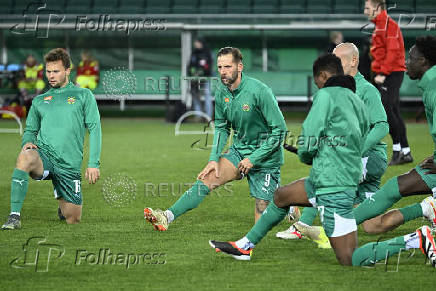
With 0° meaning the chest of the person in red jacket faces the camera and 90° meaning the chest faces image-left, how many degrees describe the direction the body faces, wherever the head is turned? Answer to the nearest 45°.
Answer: approximately 90°

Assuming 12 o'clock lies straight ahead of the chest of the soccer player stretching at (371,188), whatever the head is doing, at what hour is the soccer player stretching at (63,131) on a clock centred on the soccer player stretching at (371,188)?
the soccer player stretching at (63,131) is roughly at 12 o'clock from the soccer player stretching at (371,188).

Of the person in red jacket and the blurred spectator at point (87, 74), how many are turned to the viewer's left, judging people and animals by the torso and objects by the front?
1

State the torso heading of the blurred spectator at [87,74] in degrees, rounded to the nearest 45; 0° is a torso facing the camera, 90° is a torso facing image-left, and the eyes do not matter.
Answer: approximately 0°

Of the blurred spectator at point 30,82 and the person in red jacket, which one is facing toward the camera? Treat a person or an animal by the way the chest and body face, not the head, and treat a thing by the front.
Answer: the blurred spectator

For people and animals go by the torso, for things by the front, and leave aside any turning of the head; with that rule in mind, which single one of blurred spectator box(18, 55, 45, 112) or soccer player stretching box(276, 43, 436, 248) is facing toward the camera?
the blurred spectator

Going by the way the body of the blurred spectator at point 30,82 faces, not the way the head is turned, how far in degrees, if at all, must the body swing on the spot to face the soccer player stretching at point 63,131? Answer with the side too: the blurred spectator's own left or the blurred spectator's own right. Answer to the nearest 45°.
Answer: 0° — they already face them

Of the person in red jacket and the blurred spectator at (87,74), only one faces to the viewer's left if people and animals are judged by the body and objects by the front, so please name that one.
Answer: the person in red jacket

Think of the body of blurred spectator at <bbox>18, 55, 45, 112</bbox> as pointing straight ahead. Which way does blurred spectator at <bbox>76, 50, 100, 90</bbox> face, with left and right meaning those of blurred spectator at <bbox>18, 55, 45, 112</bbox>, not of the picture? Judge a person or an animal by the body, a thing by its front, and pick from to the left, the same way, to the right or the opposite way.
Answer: the same way

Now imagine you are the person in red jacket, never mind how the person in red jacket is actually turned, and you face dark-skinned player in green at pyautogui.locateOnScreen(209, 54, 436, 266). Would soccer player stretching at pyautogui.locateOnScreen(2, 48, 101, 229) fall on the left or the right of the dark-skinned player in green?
right

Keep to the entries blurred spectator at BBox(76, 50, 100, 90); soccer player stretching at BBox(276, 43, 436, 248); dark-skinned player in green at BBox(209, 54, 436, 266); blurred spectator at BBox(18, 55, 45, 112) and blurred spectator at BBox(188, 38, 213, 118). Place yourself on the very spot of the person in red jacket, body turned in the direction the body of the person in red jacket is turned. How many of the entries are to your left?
2

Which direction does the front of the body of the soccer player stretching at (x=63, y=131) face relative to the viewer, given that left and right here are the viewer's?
facing the viewer and to the left of the viewer

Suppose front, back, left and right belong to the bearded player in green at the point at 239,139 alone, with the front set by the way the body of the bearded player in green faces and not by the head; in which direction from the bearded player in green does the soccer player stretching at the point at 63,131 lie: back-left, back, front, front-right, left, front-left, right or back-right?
front-right

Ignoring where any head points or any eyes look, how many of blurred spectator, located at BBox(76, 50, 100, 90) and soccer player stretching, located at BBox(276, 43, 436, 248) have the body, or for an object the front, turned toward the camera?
1

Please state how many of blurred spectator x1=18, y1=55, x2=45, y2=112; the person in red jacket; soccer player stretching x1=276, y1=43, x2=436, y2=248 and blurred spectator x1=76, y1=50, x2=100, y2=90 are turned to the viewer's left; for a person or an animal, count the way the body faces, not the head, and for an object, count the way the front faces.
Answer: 2

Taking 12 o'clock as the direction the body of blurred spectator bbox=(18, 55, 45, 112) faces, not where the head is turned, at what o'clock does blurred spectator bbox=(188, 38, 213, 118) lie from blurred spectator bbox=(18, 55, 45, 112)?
blurred spectator bbox=(188, 38, 213, 118) is roughly at 10 o'clock from blurred spectator bbox=(18, 55, 45, 112).

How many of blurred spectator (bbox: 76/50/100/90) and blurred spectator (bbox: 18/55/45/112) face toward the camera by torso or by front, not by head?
2
